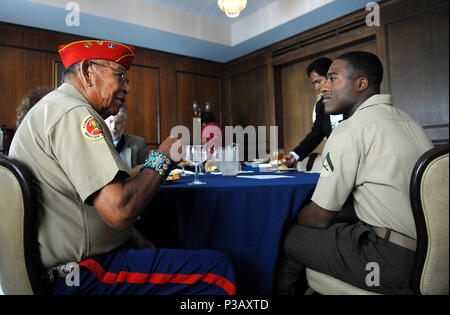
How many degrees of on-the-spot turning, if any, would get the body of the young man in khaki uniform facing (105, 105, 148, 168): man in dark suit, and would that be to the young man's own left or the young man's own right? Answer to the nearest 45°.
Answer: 0° — they already face them

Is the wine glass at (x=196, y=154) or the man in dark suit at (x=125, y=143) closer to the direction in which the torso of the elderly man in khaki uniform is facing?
the wine glass

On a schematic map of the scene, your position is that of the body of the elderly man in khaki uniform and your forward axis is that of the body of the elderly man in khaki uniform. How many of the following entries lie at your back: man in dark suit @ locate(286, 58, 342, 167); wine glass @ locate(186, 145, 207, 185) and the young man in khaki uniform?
0

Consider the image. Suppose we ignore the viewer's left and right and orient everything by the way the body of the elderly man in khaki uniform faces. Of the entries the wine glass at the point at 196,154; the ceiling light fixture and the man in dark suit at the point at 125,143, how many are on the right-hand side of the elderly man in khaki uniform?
0

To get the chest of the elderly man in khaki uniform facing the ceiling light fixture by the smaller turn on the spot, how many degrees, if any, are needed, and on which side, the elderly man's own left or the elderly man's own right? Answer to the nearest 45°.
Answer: approximately 45° to the elderly man's own left

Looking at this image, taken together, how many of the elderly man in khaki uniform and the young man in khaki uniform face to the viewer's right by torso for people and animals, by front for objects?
1

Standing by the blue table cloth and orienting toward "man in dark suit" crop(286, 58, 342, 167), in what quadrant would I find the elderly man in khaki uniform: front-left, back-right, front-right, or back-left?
back-left

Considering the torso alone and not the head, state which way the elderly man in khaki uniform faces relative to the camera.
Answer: to the viewer's right

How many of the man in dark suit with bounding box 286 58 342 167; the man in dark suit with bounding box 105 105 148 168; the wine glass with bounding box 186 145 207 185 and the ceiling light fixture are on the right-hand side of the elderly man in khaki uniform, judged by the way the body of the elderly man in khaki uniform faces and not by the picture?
0

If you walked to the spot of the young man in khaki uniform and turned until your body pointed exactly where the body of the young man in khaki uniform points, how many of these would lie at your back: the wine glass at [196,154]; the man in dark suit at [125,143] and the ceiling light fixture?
0

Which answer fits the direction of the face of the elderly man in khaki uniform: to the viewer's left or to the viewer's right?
to the viewer's right

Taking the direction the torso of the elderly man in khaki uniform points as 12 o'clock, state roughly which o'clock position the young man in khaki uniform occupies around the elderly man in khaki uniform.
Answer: The young man in khaki uniform is roughly at 12 o'clock from the elderly man in khaki uniform.
